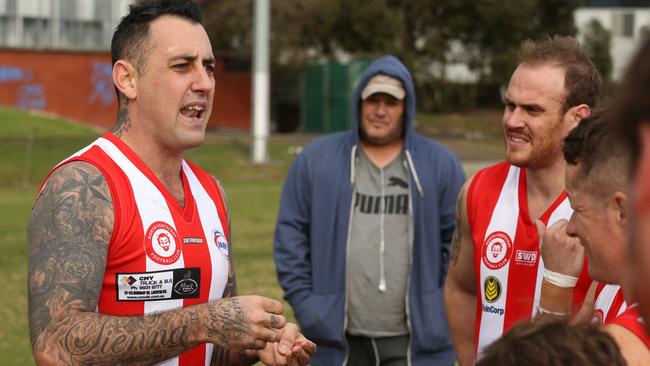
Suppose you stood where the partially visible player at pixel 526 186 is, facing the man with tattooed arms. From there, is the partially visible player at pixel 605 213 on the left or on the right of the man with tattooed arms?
left

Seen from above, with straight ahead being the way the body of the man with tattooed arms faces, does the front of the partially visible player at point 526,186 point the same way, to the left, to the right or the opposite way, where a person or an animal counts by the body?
to the right

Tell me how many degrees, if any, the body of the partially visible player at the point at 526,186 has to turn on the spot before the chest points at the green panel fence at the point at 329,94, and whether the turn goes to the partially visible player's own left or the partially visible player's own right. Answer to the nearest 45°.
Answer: approximately 135° to the partially visible player's own right

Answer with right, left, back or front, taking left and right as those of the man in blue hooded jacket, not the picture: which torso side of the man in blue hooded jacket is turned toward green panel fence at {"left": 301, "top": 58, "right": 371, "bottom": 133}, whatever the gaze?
back

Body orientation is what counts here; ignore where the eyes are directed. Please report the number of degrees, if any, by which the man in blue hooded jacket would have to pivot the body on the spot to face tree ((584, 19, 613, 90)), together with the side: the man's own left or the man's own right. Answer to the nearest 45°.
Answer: approximately 180°

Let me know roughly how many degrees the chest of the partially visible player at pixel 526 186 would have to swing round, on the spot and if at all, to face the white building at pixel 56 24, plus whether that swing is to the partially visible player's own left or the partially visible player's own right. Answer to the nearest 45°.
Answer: approximately 90° to the partially visible player's own right

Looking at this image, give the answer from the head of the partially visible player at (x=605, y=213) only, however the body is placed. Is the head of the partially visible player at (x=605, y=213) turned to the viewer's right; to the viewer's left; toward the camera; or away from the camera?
to the viewer's left

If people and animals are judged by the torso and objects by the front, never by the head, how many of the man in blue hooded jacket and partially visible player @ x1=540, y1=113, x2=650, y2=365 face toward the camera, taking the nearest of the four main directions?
1

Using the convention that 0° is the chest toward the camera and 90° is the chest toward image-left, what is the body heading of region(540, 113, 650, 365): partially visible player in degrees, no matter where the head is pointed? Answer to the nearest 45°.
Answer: approximately 90°

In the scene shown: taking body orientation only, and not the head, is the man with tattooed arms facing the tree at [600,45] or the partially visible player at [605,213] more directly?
the partially visible player
